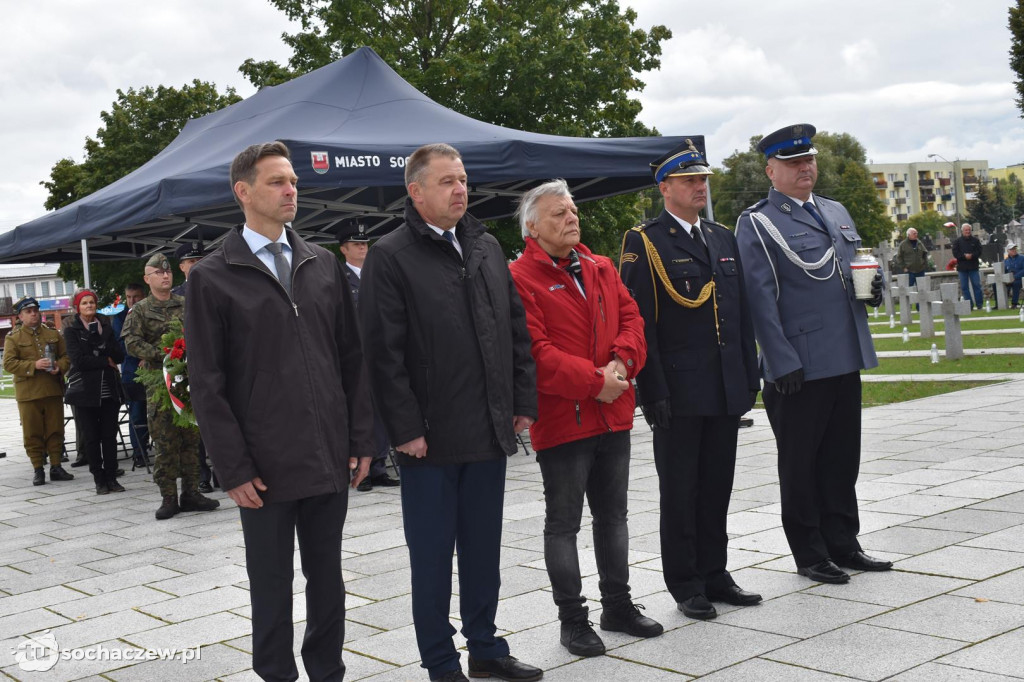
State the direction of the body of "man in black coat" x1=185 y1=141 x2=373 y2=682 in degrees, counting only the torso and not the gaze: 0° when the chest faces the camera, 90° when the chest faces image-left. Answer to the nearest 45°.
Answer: approximately 315°

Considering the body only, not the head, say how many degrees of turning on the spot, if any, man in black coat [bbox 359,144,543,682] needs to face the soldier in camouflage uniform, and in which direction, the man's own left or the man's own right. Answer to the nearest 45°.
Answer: approximately 180°

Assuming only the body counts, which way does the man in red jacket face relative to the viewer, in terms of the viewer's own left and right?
facing the viewer and to the right of the viewer

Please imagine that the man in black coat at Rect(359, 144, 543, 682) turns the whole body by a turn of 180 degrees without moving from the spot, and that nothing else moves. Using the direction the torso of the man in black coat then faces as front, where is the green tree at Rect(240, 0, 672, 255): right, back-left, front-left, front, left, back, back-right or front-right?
front-right

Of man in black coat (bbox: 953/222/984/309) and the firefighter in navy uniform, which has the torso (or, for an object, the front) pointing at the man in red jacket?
the man in black coat

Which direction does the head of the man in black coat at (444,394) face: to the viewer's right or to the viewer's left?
to the viewer's right

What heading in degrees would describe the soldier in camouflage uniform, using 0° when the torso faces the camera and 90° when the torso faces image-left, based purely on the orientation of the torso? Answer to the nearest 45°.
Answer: approximately 315°

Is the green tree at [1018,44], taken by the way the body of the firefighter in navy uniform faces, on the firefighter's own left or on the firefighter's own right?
on the firefighter's own left

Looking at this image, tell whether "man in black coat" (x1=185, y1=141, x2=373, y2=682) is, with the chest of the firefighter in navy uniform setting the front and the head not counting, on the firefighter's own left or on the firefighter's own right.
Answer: on the firefighter's own right
